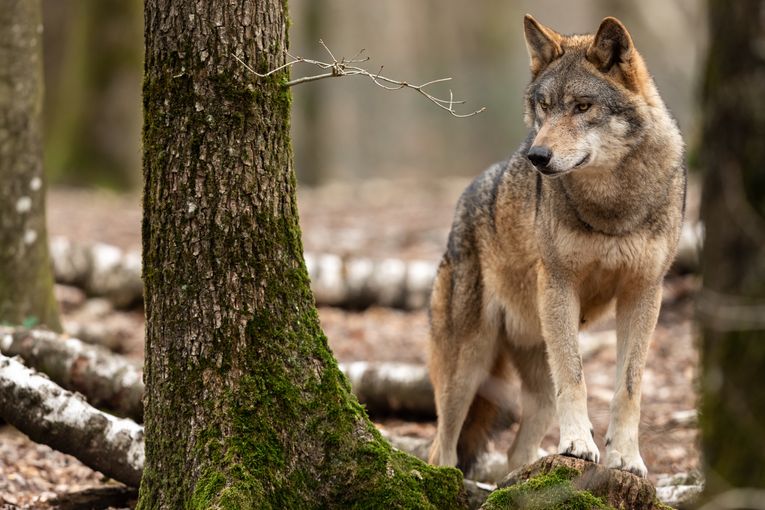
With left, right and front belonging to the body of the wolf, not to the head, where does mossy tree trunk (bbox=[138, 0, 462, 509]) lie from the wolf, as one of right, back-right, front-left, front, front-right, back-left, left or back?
right

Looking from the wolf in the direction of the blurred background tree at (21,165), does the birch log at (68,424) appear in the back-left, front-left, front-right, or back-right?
front-left

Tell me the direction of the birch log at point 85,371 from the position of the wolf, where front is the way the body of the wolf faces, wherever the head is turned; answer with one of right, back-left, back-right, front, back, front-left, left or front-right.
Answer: back-right

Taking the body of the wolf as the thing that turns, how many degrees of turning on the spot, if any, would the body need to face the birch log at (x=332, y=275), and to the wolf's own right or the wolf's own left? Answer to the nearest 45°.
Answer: approximately 180°

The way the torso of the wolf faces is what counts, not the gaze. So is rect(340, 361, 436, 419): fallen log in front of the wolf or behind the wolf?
behind

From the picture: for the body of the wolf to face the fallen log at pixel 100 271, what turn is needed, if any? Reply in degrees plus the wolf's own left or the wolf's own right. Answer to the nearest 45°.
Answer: approximately 180°

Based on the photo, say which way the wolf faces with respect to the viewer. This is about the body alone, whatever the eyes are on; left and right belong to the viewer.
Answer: facing the viewer and to the right of the viewer
